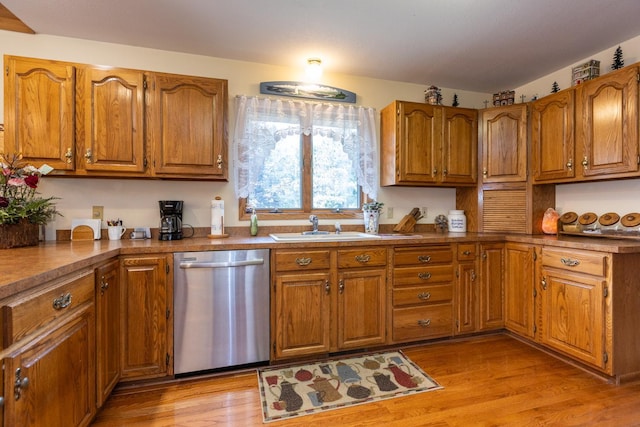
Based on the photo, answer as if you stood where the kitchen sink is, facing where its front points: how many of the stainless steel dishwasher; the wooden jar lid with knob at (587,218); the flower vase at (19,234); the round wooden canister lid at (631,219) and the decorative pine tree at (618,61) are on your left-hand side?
3

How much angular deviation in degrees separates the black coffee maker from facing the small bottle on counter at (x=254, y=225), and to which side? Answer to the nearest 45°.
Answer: approximately 90° to its left

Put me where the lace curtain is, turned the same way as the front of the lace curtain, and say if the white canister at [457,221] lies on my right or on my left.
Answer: on my left

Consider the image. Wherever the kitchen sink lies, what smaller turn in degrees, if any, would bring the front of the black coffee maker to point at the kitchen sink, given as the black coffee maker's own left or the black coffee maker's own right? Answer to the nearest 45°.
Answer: approximately 90° to the black coffee maker's own left

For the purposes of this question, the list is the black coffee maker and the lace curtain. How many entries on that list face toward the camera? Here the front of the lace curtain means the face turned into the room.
2

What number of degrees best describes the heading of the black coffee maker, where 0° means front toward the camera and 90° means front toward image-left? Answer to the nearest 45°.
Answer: approximately 0°

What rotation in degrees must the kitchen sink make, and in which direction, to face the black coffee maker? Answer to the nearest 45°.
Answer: approximately 90° to its right

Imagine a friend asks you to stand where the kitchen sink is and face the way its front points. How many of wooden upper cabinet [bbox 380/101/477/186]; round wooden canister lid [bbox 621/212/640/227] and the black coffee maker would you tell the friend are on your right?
1

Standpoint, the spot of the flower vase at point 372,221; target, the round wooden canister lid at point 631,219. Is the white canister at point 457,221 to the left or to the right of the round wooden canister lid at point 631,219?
left
